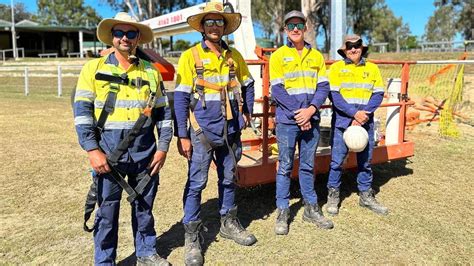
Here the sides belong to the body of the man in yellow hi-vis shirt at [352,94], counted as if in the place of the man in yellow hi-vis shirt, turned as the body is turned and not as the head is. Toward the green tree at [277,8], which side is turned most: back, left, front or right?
back

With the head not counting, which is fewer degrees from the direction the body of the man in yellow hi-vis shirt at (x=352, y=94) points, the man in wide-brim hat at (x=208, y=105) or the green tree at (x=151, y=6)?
the man in wide-brim hat

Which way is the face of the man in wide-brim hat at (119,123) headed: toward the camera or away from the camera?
toward the camera

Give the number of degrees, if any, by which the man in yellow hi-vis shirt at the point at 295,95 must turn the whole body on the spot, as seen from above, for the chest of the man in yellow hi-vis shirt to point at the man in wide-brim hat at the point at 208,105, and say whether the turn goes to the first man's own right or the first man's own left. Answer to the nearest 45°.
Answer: approximately 45° to the first man's own right

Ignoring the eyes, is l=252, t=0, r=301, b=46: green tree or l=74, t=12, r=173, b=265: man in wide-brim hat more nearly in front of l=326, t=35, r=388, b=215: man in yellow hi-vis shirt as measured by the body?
the man in wide-brim hat

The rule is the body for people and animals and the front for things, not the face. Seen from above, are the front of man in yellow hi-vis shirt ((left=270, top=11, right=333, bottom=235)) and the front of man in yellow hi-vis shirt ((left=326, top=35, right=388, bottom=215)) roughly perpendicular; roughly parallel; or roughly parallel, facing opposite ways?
roughly parallel

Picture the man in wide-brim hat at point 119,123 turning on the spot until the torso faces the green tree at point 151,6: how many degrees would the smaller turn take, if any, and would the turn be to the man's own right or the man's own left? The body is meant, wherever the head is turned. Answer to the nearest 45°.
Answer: approximately 180°

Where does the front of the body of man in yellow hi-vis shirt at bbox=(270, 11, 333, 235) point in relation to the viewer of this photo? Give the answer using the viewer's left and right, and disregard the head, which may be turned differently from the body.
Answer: facing the viewer

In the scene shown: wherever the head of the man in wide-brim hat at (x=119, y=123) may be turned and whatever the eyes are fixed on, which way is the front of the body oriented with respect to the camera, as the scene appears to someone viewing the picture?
toward the camera

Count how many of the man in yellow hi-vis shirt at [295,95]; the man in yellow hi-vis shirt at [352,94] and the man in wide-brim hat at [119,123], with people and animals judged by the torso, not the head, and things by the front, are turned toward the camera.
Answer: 3

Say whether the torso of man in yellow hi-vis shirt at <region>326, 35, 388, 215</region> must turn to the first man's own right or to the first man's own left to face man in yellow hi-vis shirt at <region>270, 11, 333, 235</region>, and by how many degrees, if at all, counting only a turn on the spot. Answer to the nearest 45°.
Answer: approximately 45° to the first man's own right

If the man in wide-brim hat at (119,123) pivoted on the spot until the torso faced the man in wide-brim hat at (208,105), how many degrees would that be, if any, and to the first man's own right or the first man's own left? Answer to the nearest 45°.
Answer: approximately 135° to the first man's own left
